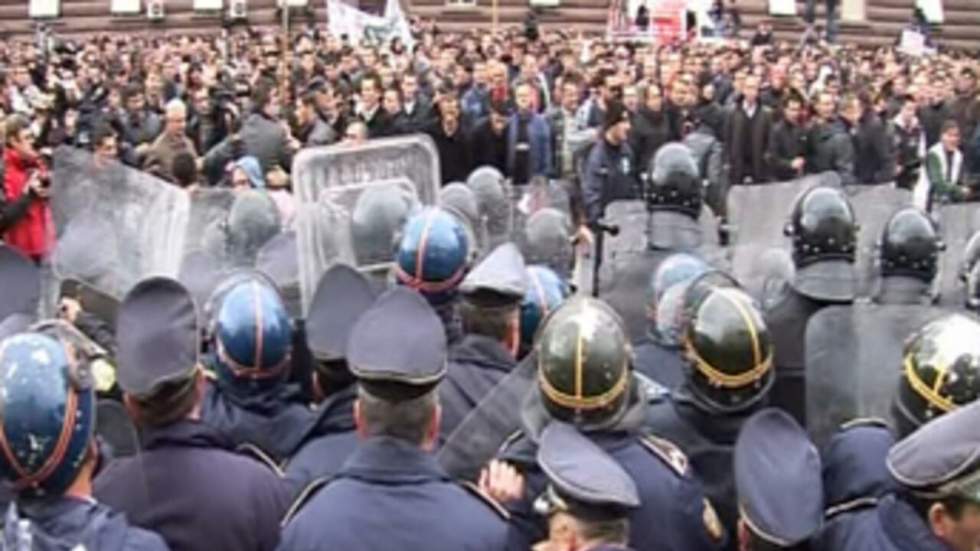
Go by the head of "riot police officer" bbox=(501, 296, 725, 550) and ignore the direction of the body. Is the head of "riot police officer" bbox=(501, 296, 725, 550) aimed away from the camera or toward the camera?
away from the camera

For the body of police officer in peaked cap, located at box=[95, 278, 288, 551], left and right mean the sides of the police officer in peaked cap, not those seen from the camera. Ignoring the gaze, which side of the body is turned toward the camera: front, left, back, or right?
back

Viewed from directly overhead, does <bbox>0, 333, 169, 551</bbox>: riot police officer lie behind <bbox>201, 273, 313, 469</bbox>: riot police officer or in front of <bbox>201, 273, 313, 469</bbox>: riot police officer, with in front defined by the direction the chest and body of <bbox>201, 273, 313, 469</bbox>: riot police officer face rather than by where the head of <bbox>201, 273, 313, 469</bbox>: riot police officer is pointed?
behind

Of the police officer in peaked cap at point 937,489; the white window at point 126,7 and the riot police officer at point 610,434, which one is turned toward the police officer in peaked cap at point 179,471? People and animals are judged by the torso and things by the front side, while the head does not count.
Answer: the white window

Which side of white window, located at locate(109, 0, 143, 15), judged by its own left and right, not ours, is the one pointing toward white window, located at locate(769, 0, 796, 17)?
left

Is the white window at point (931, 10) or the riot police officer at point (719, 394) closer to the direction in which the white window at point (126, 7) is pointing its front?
the riot police officer

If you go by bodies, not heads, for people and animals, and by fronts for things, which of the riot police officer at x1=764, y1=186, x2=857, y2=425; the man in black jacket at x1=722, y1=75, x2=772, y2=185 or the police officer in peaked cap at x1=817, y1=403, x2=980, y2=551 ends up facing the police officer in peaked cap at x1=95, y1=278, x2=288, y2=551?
the man in black jacket

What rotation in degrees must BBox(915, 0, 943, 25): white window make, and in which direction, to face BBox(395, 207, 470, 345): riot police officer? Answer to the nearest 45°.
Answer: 0° — it already faces them

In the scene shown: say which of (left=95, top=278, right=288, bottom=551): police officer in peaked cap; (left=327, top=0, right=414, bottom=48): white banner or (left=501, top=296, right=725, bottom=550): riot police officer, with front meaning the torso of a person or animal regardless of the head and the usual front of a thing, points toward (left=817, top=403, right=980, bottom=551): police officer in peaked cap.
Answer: the white banner

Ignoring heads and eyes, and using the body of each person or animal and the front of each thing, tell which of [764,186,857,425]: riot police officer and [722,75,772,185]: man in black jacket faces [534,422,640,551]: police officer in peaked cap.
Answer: the man in black jacket

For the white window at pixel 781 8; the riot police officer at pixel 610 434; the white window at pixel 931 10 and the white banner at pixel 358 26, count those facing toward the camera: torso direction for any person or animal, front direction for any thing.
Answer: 3

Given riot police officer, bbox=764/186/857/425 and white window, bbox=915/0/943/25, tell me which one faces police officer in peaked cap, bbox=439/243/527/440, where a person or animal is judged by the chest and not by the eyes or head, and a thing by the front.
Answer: the white window
